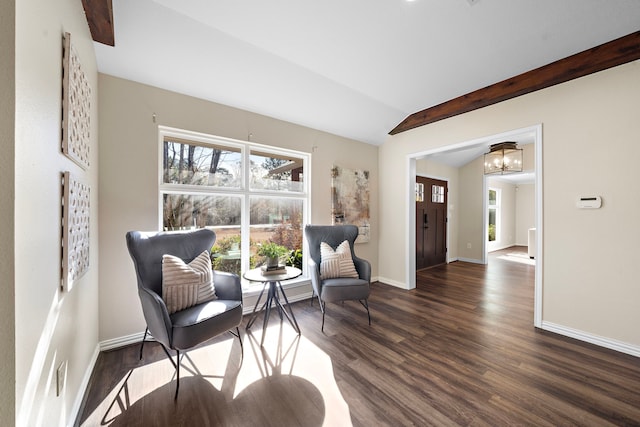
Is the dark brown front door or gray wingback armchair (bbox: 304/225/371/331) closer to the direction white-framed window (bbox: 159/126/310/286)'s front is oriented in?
the gray wingback armchair

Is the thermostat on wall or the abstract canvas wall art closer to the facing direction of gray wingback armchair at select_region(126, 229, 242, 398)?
the thermostat on wall

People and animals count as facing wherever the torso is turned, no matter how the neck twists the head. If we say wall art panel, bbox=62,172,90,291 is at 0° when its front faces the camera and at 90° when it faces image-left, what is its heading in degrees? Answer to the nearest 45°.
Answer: approximately 270°

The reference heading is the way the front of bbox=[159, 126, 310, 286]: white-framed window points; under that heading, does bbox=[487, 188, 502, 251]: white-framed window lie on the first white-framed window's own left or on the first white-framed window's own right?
on the first white-framed window's own left

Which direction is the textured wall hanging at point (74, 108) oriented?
to the viewer's right

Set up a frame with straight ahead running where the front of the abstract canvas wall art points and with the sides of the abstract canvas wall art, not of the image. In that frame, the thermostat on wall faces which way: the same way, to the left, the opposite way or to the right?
to the right

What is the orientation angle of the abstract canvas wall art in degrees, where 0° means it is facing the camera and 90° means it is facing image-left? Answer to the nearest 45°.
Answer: approximately 315°

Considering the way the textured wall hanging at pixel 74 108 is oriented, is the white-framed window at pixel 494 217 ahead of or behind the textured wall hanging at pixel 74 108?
ahead

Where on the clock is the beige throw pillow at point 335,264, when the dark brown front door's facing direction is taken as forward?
The beige throw pillow is roughly at 2 o'clock from the dark brown front door.

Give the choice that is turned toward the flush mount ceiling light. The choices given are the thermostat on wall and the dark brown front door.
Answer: the dark brown front door
